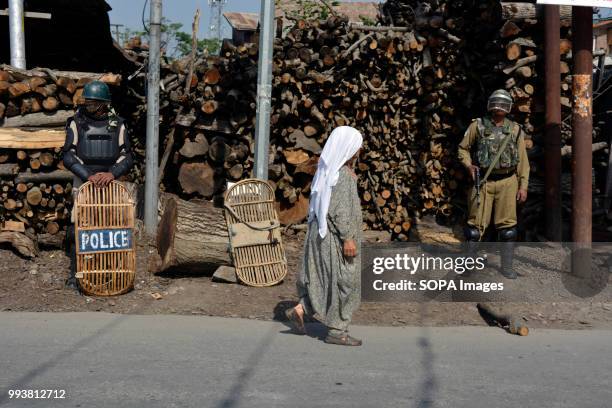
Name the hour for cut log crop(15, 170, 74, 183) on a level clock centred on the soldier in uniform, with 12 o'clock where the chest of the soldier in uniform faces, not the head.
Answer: The cut log is roughly at 3 o'clock from the soldier in uniform.

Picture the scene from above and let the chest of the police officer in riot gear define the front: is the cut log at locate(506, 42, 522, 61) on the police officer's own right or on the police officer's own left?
on the police officer's own left

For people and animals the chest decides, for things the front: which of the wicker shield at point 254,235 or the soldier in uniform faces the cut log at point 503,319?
the soldier in uniform

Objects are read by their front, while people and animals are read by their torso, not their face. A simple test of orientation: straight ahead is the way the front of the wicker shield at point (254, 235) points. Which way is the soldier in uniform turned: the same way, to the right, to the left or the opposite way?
the opposite way

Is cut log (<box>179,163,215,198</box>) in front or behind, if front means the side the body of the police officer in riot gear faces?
behind

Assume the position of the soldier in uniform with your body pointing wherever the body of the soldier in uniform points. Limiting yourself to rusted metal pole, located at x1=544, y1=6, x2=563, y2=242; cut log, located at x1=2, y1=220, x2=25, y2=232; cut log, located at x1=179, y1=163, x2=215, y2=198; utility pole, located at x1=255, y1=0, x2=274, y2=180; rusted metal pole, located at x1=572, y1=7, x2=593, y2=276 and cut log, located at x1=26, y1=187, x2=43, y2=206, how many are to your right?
4

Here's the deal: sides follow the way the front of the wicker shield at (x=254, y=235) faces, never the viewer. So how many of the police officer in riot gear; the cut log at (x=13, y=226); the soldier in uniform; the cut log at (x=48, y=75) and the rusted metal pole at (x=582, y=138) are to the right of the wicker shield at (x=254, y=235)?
2

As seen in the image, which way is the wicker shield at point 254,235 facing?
away from the camera

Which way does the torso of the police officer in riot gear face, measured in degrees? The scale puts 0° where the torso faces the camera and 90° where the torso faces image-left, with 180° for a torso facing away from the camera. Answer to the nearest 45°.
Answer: approximately 0°

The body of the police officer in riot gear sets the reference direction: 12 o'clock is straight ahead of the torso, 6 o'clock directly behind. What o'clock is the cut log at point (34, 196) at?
The cut log is roughly at 5 o'clock from the police officer in riot gear.

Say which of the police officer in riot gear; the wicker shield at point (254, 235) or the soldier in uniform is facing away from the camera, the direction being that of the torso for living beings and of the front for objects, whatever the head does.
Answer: the wicker shield

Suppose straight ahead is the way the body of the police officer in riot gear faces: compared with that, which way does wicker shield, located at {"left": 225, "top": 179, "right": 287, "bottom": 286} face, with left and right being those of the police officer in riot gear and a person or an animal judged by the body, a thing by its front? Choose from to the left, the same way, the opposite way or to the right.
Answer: the opposite way

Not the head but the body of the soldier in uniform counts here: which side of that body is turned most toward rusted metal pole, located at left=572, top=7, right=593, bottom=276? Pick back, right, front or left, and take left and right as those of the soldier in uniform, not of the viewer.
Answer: left
